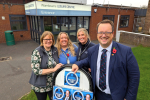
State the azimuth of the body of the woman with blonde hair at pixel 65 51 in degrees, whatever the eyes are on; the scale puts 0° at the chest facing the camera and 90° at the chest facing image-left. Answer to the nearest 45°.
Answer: approximately 0°

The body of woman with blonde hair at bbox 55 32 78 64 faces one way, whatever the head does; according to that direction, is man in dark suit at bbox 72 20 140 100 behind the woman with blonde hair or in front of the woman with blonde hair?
in front
